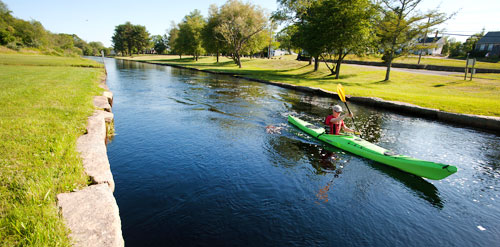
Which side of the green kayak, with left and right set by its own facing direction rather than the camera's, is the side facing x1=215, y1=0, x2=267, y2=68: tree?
back

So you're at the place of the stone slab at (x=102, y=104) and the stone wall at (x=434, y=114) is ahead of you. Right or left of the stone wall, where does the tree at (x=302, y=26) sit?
left

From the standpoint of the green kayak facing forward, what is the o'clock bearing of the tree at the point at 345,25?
The tree is roughly at 7 o'clock from the green kayak.

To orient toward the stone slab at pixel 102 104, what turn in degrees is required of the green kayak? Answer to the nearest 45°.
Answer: approximately 135° to its right

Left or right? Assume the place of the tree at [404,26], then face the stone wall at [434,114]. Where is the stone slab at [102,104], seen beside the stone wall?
right

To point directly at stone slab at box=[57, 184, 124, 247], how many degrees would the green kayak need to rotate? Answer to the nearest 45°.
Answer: approximately 90° to its right

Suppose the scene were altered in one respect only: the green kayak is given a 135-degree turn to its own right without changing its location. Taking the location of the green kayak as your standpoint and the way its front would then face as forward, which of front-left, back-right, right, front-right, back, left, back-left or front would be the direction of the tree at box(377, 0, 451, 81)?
right

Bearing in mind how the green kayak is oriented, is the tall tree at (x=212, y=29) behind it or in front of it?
behind

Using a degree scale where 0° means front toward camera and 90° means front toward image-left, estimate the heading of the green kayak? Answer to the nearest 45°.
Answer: approximately 315°

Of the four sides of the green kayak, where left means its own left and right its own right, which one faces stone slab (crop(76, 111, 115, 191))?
right
